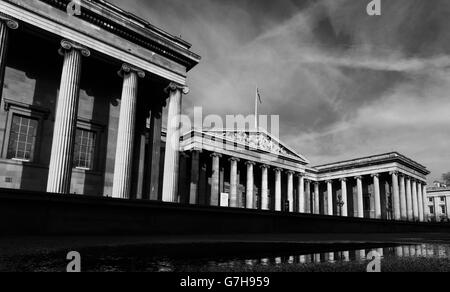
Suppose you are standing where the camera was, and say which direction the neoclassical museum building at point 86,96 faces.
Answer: facing the viewer and to the right of the viewer
